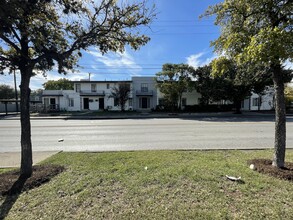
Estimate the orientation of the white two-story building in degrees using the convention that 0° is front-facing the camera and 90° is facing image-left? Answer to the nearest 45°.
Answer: approximately 0°

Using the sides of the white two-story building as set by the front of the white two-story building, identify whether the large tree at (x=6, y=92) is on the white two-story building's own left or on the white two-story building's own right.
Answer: on the white two-story building's own right
